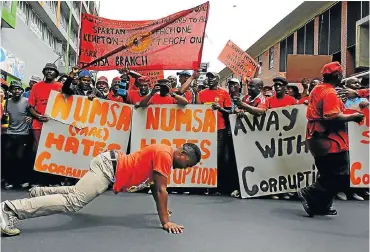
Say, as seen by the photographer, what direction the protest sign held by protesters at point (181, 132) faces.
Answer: facing the viewer

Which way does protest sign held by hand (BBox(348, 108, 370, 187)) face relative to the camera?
toward the camera

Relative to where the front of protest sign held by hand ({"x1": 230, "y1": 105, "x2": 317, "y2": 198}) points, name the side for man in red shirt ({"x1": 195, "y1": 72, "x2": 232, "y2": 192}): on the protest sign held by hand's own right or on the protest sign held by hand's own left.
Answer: on the protest sign held by hand's own right

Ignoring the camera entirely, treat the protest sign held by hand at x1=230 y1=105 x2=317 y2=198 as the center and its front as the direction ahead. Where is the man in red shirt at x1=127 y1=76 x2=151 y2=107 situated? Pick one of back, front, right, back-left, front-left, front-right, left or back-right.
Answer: right

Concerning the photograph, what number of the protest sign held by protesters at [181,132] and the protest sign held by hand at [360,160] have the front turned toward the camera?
2

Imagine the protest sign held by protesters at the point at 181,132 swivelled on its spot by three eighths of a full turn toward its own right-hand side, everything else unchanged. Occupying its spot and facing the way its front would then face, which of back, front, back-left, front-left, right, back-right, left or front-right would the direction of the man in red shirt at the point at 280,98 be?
back-right
